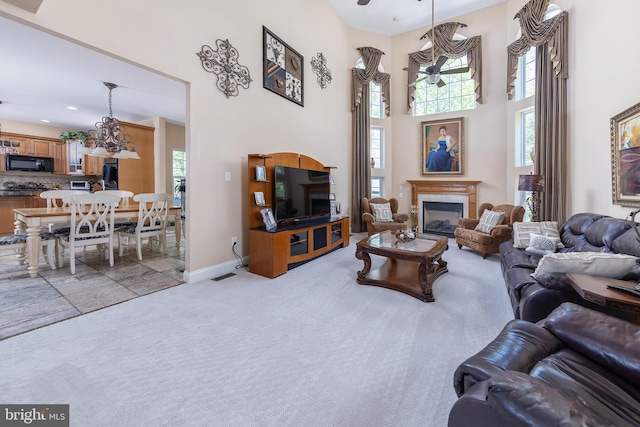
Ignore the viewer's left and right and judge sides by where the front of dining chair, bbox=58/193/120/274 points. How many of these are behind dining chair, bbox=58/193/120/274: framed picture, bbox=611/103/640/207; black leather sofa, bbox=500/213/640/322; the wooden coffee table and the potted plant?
3

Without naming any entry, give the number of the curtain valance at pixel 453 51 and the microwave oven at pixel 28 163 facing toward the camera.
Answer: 2

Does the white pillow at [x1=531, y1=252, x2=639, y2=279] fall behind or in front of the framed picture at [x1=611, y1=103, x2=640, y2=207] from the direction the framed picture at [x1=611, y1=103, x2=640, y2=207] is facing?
in front

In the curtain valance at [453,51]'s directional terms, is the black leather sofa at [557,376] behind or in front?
in front

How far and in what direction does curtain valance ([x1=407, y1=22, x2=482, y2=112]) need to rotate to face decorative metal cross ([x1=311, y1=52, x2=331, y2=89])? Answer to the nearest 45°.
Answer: approximately 45° to its right

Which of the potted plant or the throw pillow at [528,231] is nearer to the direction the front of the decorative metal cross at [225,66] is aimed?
the throw pillow

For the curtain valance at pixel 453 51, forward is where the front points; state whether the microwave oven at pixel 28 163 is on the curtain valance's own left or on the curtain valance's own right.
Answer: on the curtain valance's own right

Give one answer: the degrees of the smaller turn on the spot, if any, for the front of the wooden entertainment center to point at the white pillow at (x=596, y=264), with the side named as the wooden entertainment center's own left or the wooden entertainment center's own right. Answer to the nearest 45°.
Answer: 0° — it already faces it

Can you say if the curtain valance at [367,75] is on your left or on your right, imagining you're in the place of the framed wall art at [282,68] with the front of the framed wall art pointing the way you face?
on your left

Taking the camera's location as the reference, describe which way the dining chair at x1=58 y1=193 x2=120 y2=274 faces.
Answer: facing away from the viewer and to the left of the viewer

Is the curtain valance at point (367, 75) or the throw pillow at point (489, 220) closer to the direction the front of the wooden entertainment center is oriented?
the throw pillow
